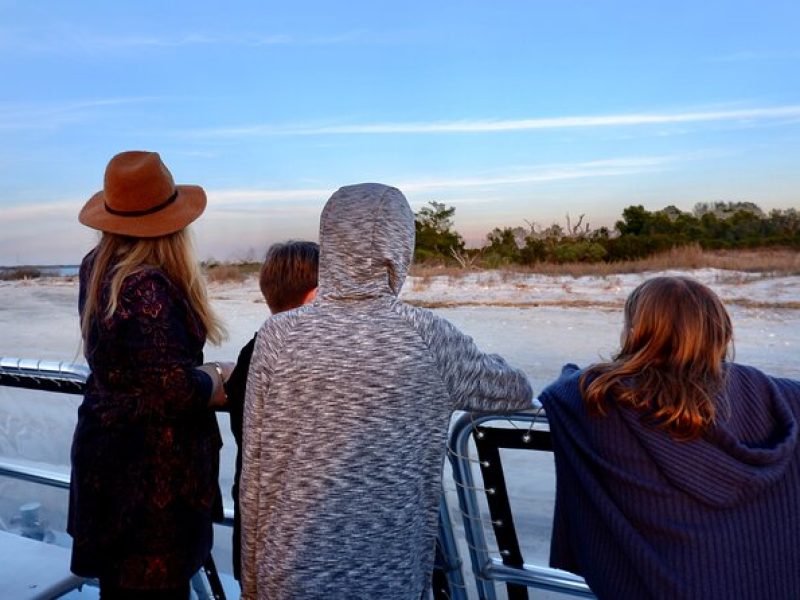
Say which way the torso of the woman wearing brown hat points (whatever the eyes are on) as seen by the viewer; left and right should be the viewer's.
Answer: facing away from the viewer and to the right of the viewer

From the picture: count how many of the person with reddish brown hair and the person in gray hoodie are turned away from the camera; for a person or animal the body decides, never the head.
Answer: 2

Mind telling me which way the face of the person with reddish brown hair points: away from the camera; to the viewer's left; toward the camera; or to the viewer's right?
away from the camera

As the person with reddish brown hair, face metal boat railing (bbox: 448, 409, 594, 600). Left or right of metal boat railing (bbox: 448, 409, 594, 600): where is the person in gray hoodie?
left

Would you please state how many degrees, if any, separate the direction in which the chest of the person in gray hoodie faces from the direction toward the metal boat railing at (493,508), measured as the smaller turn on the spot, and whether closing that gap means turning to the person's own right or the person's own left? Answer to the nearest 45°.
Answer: approximately 45° to the person's own right

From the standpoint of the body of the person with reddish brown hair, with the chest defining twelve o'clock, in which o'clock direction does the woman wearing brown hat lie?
The woman wearing brown hat is roughly at 9 o'clock from the person with reddish brown hair.

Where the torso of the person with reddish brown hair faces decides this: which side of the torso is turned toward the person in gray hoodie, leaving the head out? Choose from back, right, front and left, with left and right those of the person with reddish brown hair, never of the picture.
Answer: left

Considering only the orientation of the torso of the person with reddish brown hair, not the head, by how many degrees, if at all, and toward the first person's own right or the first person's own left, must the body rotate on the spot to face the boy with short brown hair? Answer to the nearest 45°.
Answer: approximately 90° to the first person's own left

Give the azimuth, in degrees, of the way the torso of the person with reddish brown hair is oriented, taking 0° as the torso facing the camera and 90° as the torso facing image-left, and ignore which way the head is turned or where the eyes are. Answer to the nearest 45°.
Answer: approximately 180°

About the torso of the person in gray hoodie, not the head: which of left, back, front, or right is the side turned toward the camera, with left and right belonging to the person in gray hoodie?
back
